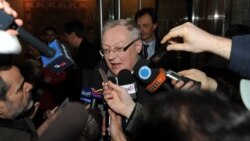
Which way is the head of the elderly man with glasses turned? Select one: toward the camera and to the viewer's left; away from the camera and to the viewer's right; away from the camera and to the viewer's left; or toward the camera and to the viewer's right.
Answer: toward the camera and to the viewer's left

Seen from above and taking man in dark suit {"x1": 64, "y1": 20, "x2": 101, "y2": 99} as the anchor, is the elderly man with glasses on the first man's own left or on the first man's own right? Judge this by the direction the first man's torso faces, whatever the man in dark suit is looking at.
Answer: on the first man's own left

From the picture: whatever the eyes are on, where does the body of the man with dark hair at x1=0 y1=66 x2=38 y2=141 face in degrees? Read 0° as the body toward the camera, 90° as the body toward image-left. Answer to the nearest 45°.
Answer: approximately 270°

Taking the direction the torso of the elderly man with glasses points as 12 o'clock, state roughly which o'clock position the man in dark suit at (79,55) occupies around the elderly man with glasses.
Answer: The man in dark suit is roughly at 4 o'clock from the elderly man with glasses.

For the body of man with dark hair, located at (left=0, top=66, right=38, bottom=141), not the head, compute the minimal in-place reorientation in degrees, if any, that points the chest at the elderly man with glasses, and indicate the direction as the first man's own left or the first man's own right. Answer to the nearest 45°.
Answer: approximately 45° to the first man's own left

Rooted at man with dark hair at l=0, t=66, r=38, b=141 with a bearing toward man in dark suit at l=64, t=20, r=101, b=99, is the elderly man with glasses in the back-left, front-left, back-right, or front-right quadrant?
front-right

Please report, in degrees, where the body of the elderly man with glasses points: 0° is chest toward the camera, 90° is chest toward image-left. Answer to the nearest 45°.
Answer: approximately 45°

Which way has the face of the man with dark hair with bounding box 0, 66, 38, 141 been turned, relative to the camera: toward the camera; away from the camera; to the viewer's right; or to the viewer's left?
to the viewer's right

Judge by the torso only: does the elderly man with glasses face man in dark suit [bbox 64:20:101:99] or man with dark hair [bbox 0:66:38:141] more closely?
the man with dark hair

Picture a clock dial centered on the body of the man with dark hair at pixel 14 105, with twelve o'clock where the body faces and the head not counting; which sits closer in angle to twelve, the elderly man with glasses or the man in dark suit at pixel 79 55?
the elderly man with glasses
